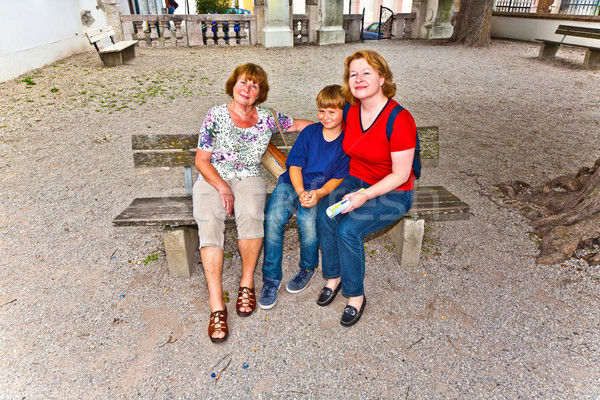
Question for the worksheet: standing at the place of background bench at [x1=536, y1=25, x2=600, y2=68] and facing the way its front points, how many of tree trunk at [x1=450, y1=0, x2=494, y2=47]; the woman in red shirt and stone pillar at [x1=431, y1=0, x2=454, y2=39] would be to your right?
2

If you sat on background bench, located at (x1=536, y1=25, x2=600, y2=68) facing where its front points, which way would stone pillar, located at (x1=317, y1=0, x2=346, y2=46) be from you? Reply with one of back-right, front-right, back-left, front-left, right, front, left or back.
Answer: front-right

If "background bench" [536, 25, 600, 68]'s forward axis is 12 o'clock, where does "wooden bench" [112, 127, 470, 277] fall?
The wooden bench is roughly at 11 o'clock from the background bench.

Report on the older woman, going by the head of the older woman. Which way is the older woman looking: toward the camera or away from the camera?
toward the camera

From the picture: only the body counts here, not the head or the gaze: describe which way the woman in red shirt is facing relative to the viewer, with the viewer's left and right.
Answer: facing the viewer and to the left of the viewer

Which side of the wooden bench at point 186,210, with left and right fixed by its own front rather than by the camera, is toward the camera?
front

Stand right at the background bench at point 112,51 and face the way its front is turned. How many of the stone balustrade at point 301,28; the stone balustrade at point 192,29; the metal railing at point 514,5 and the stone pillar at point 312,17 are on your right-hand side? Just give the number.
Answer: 0

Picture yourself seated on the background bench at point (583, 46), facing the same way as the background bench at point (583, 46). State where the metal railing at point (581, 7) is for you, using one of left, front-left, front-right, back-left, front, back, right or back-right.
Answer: back-right

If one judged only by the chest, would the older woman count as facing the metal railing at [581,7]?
no

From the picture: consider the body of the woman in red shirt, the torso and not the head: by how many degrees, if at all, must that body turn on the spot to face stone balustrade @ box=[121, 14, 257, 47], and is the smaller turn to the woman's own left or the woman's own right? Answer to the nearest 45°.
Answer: approximately 90° to the woman's own right

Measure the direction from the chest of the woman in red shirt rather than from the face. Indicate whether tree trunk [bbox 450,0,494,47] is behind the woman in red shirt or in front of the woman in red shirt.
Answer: behind

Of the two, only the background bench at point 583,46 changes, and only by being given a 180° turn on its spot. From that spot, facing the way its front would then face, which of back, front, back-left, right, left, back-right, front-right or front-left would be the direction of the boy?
back-right

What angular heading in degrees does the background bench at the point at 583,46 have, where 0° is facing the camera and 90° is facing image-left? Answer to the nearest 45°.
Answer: approximately 45°

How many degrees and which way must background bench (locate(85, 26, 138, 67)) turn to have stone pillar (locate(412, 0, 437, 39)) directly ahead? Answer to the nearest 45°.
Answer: approximately 45° to its left

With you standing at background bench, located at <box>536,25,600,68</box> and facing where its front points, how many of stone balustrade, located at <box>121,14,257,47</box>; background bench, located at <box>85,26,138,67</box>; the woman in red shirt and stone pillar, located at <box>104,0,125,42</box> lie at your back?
0

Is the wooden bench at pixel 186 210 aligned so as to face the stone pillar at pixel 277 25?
no

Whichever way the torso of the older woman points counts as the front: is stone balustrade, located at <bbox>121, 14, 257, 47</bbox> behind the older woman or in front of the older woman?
behind

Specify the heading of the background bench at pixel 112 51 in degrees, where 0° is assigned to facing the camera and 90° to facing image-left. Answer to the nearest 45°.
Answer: approximately 315°

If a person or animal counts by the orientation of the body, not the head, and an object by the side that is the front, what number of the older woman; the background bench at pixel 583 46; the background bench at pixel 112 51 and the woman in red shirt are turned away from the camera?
0
